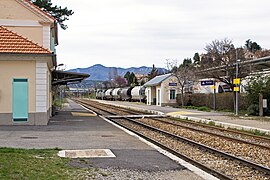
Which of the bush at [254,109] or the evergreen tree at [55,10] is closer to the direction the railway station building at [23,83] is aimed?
the bush

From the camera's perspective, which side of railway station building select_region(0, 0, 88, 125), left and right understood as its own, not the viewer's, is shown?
right

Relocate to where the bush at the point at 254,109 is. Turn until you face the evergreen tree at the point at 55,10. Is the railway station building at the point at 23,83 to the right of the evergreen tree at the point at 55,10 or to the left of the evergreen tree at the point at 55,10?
left

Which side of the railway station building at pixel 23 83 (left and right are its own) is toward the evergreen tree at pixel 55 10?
left

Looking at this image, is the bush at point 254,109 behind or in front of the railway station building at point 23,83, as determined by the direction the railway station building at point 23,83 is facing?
in front
